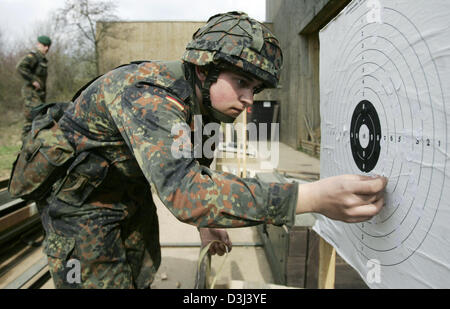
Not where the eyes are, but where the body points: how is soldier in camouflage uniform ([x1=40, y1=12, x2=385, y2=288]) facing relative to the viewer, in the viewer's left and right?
facing to the right of the viewer

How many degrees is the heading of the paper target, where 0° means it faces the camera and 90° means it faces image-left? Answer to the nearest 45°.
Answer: approximately 45°

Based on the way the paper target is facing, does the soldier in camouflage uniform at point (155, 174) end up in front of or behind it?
in front

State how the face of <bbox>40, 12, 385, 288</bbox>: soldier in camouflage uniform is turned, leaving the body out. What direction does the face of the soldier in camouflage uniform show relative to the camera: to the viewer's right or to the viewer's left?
to the viewer's right

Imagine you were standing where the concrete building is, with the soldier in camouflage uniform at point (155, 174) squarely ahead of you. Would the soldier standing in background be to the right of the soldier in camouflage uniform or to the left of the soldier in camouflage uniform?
right

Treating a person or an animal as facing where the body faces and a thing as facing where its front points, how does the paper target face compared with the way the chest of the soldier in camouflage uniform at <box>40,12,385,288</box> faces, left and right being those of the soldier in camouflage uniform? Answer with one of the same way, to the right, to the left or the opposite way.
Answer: the opposite way

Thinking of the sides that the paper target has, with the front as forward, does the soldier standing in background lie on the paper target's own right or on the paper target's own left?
on the paper target's own right

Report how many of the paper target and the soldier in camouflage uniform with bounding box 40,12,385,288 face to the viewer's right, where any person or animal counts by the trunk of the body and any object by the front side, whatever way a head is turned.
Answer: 1

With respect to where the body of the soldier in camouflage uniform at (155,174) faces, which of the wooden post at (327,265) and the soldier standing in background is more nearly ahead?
the wooden post

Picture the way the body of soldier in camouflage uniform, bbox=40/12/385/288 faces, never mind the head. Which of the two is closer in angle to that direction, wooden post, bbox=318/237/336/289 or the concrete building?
the wooden post
